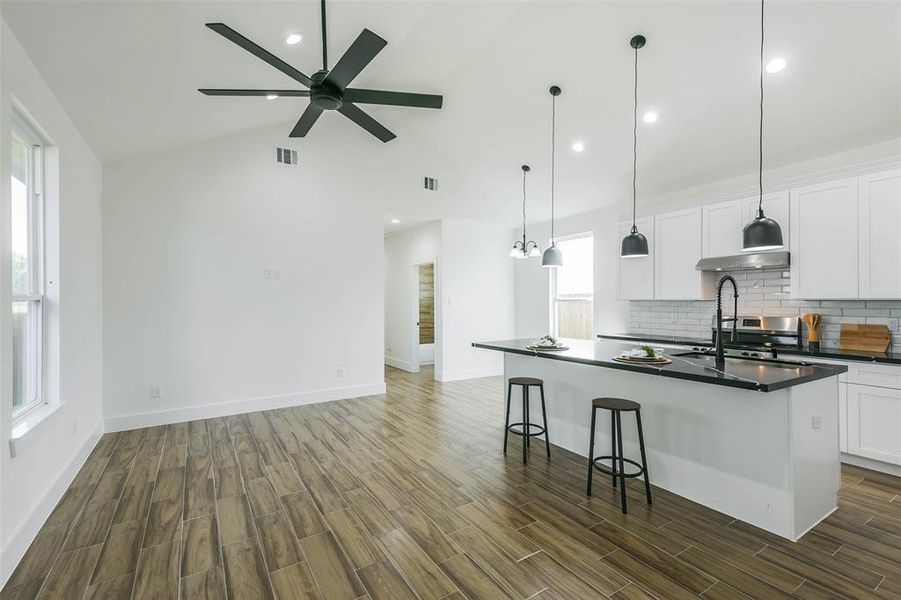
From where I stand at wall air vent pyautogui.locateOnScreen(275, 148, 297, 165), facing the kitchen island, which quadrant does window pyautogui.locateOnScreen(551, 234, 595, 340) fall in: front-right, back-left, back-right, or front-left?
front-left

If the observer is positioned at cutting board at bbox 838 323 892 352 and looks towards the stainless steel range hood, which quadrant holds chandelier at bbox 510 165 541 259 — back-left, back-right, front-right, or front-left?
front-left

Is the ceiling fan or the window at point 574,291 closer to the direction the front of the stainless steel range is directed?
the ceiling fan

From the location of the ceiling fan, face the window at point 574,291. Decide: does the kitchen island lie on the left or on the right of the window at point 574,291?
right

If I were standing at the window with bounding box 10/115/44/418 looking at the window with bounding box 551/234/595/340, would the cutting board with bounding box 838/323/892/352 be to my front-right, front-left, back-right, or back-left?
front-right

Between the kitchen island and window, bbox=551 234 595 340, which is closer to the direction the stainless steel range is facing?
the kitchen island

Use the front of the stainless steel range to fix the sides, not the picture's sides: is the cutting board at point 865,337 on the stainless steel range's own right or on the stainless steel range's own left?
on the stainless steel range's own left

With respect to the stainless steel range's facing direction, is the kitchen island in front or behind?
in front

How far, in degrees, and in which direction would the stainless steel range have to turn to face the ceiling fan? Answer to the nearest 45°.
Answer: approximately 45° to its right

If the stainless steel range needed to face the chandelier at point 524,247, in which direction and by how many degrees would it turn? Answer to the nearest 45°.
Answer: approximately 45° to its right

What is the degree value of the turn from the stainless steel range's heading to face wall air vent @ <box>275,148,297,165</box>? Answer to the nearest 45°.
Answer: approximately 45° to its right

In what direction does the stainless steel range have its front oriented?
toward the camera
